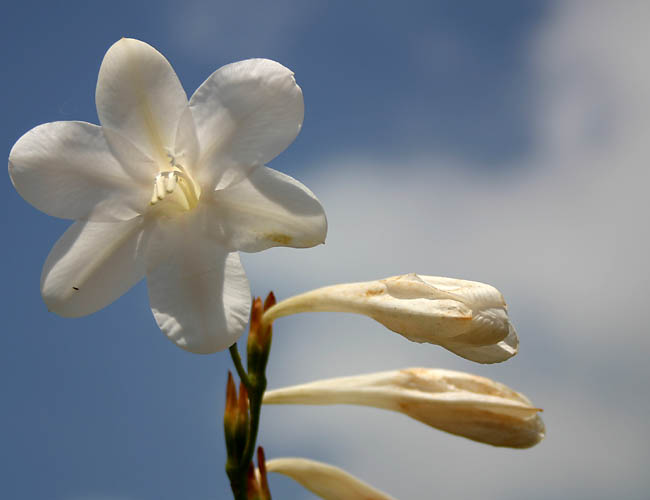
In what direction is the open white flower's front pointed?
toward the camera

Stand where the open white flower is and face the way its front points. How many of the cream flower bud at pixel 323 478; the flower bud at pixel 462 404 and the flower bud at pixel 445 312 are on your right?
0

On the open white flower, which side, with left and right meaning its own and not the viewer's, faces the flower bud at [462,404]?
left

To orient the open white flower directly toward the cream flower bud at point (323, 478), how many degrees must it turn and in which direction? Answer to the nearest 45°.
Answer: approximately 135° to its left

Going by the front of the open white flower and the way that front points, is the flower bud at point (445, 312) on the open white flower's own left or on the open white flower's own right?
on the open white flower's own left
